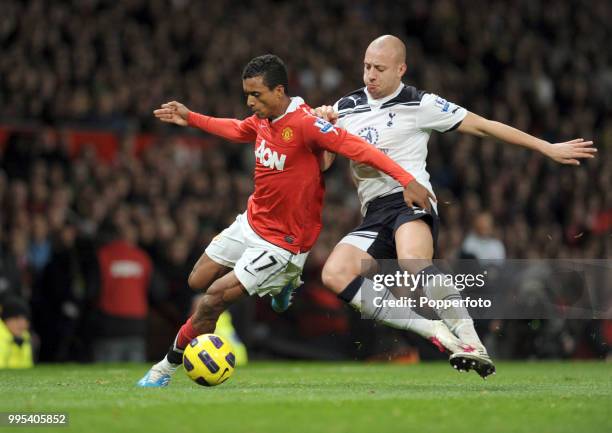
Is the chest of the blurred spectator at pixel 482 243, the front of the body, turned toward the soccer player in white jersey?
yes

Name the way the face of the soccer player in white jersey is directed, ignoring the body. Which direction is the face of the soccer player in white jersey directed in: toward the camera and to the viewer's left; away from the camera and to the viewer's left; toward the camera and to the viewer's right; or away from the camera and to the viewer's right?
toward the camera and to the viewer's left

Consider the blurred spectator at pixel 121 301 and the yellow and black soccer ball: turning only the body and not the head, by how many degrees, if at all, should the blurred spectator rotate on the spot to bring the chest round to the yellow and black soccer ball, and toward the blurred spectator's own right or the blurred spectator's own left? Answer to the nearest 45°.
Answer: approximately 180°

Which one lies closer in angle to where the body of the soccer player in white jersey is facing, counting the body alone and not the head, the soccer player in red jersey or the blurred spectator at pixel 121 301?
the soccer player in red jersey

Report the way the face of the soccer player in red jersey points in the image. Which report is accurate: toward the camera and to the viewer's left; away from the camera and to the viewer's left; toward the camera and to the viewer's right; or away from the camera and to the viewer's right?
toward the camera and to the viewer's left

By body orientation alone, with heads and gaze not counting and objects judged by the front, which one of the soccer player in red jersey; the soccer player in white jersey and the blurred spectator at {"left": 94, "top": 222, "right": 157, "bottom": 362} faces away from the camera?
the blurred spectator

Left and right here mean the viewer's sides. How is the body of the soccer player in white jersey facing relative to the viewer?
facing the viewer and to the left of the viewer

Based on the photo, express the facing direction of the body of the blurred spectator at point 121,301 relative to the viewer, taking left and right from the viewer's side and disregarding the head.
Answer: facing away from the viewer

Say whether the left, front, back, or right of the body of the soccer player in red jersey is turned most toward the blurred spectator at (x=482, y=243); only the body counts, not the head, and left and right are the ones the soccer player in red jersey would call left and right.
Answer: back

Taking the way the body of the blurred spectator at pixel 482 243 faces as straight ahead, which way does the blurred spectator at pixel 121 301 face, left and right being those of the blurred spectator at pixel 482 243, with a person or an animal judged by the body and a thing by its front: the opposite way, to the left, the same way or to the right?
the opposite way

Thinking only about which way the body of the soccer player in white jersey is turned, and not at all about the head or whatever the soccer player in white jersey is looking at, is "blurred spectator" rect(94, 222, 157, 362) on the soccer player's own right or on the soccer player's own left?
on the soccer player's own right

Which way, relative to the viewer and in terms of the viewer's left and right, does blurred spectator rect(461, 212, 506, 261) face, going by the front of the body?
facing the viewer
